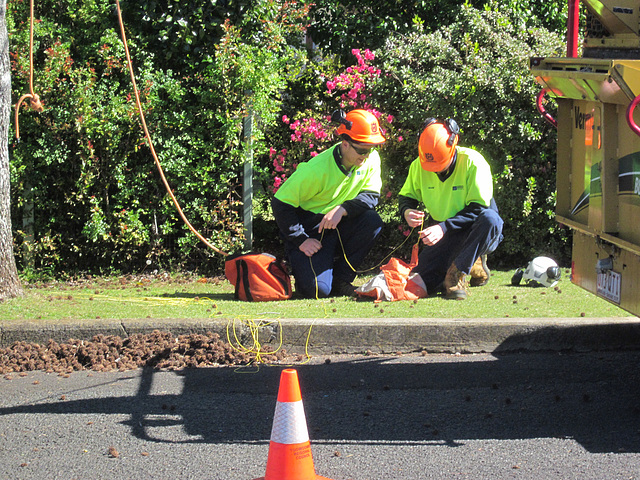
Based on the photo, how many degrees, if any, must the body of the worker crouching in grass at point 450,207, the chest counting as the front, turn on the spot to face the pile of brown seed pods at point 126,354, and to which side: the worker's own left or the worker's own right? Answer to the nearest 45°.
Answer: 0° — they already face it

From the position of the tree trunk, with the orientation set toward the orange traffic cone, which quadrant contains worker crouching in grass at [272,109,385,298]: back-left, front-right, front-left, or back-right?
front-left

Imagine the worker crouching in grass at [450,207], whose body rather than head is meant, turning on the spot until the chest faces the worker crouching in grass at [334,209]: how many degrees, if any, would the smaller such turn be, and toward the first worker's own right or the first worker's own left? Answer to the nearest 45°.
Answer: approximately 45° to the first worker's own right

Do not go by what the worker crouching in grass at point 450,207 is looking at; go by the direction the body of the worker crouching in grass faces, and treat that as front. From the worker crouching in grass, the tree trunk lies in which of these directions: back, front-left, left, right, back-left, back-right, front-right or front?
front-right

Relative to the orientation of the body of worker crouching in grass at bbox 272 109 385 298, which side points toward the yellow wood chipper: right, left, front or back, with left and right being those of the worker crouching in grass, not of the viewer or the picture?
front

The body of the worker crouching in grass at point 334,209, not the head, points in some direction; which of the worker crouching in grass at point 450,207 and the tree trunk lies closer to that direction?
the worker crouching in grass

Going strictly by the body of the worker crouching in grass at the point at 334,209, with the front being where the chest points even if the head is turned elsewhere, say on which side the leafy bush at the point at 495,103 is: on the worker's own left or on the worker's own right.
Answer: on the worker's own left

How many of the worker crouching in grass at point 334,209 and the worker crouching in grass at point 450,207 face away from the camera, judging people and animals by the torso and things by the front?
0

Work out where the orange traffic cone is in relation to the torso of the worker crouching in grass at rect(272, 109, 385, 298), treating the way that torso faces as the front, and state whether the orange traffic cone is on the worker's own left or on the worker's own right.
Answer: on the worker's own right

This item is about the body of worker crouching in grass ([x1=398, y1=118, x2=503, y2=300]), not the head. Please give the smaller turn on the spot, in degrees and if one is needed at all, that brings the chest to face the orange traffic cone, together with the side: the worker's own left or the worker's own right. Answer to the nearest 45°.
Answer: approximately 45° to the worker's own left

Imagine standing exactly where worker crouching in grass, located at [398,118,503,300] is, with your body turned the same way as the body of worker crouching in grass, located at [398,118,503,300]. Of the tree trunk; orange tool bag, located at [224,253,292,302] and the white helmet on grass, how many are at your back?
1

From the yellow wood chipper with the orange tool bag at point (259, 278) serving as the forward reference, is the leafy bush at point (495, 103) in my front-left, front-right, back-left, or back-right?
front-right

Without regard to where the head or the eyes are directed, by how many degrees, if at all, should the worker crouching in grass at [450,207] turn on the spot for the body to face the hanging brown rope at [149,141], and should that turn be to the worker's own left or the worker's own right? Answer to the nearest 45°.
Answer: approximately 45° to the worker's own right

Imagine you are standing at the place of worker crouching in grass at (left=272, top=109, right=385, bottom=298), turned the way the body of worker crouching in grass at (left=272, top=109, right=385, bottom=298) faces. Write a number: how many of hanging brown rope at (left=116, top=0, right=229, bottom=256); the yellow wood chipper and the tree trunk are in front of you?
1

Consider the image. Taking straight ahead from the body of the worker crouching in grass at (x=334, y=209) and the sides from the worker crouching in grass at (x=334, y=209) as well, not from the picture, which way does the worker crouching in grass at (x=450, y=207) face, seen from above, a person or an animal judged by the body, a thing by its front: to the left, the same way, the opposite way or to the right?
to the right

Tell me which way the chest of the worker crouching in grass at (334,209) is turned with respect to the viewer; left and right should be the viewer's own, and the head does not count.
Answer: facing the viewer and to the right of the viewer

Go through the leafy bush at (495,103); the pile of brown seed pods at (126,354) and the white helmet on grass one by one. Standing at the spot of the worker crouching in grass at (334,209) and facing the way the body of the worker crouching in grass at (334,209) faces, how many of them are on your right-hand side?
1

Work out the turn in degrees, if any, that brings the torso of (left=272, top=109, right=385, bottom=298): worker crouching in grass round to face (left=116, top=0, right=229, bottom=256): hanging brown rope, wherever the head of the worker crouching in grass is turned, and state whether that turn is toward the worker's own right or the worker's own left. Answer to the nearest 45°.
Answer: approximately 135° to the worker's own right
